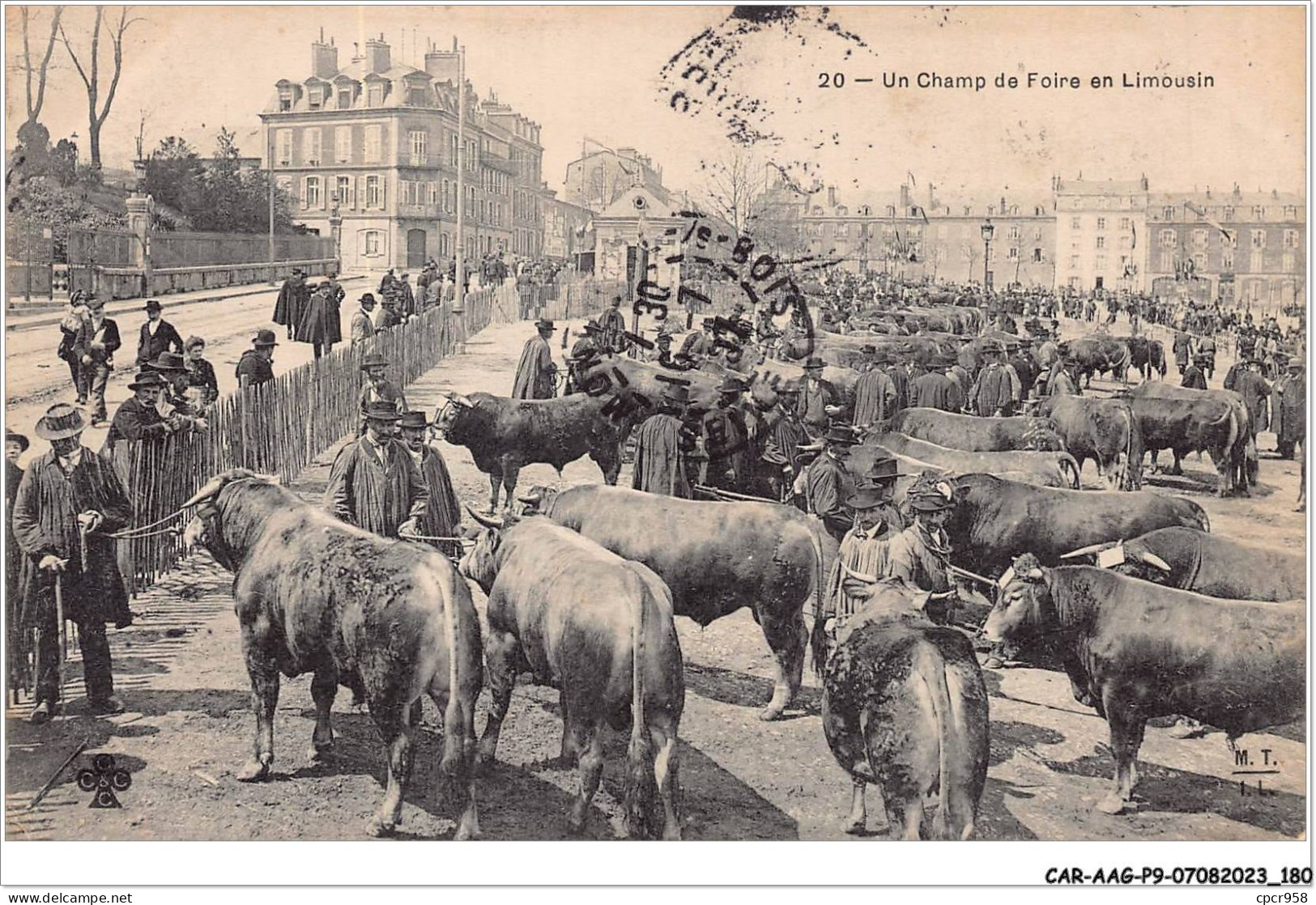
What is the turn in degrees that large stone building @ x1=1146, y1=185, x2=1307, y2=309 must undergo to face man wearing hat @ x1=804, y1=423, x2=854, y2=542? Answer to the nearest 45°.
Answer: approximately 45° to its right

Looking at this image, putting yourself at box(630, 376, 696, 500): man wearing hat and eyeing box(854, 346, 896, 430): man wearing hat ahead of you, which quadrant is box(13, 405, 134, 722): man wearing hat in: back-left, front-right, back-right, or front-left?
back-left

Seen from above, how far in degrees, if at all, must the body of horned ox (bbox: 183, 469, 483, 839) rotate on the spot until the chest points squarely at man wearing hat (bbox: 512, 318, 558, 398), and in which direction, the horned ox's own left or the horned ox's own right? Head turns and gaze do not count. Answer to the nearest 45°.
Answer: approximately 45° to the horned ox's own right

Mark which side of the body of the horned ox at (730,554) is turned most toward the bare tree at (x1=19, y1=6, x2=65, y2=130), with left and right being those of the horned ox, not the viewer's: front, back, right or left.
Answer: front

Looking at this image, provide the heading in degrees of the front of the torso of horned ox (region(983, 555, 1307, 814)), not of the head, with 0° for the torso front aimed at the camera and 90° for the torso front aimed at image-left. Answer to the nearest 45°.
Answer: approximately 90°

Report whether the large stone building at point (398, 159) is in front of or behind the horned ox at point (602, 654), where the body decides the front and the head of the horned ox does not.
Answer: in front

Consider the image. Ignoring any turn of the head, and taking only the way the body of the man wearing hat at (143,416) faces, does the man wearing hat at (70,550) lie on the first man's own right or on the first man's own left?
on the first man's own right

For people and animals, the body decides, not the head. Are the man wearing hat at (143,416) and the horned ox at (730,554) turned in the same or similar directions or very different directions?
very different directions

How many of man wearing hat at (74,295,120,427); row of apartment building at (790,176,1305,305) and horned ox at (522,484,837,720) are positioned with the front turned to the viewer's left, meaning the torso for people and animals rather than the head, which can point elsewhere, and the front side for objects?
1
